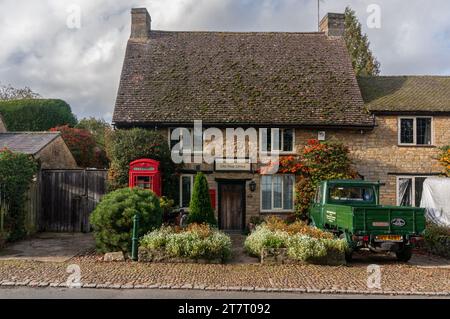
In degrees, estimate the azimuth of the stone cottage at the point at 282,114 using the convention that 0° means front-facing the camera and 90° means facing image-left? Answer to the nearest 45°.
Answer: approximately 0°

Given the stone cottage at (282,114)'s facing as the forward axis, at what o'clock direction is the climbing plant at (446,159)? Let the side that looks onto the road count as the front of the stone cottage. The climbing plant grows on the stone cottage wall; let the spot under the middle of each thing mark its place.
The climbing plant is roughly at 9 o'clock from the stone cottage.

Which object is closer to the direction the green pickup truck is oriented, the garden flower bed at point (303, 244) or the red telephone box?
the red telephone box

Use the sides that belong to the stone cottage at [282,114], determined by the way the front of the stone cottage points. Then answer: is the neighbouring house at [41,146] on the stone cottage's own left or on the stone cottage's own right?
on the stone cottage's own right

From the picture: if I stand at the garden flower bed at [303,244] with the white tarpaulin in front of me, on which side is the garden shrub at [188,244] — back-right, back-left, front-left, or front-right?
back-left

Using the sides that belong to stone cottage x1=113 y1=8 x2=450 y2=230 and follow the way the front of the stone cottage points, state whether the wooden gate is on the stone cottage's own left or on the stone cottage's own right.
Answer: on the stone cottage's own right

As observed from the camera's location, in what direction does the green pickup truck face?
facing away from the viewer and to the left of the viewer

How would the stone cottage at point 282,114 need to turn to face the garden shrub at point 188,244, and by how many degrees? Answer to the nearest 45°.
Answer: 0° — it already faces it

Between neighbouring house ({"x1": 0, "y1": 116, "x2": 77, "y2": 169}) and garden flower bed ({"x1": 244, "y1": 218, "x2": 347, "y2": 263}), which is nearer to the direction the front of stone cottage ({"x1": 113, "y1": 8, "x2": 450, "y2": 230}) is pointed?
the garden flower bed

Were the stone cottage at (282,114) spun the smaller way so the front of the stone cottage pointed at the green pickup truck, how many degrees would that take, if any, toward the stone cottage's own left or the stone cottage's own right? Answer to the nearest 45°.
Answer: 0° — it already faces it

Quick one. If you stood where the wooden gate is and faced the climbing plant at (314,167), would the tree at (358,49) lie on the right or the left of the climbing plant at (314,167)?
left

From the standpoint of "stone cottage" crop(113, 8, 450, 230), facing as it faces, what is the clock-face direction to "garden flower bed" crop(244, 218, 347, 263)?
The garden flower bed is roughly at 12 o'clock from the stone cottage.

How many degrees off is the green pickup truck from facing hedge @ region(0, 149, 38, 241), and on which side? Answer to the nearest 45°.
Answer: approximately 45° to its left

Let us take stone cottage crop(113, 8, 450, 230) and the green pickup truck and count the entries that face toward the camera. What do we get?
1
